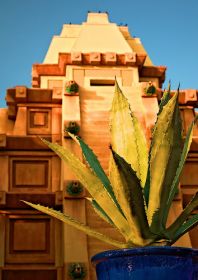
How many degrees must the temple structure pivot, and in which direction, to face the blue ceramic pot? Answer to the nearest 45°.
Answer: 0° — it already faces it

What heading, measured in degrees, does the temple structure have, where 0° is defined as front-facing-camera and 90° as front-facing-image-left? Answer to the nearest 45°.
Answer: approximately 0°

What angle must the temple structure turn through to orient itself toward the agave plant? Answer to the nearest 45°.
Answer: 0° — it already faces it
